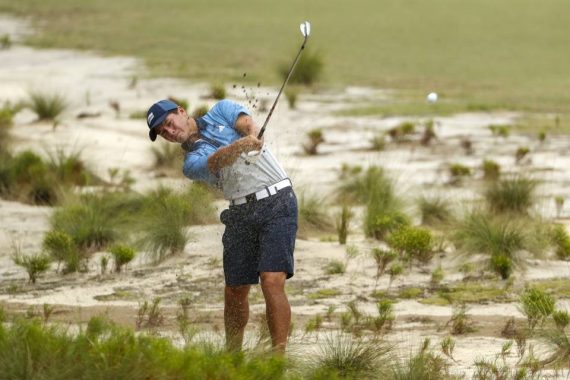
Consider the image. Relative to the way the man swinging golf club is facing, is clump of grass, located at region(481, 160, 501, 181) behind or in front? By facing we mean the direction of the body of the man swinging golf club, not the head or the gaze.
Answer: behind

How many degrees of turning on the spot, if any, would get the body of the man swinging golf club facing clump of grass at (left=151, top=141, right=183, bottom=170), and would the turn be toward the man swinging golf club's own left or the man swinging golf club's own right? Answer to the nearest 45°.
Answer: approximately 180°

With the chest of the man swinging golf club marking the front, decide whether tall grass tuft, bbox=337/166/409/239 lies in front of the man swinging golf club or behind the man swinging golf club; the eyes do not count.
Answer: behind

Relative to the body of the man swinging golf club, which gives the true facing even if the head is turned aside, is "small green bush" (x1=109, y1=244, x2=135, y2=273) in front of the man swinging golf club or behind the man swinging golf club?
behind

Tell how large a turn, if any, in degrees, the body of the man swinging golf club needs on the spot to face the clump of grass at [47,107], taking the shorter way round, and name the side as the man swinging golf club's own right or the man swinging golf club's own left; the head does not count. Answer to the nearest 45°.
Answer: approximately 180°

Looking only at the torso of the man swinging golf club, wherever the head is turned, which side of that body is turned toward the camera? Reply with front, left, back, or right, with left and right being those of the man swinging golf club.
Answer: front

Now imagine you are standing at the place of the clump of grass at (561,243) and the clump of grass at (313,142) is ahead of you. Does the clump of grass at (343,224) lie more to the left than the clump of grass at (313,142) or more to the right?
left

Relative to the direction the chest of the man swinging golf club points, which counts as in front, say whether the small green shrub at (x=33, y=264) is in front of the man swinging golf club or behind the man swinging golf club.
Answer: behind

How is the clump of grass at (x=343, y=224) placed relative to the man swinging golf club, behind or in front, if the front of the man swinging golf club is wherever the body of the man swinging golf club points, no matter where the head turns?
behind
